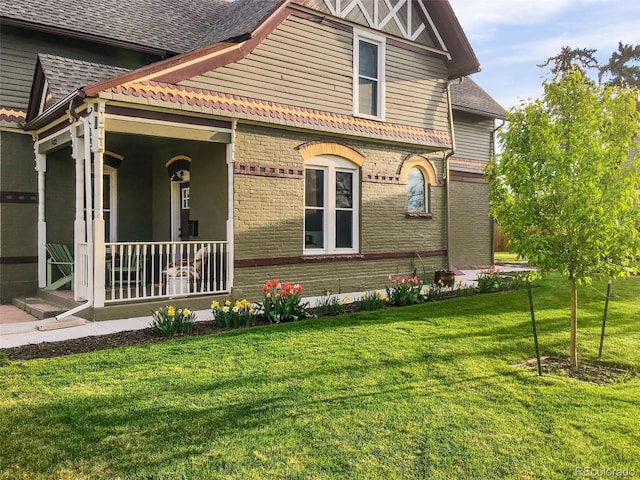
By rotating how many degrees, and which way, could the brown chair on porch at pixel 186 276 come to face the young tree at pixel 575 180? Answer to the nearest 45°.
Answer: approximately 135° to its left

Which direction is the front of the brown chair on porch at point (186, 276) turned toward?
to the viewer's left
